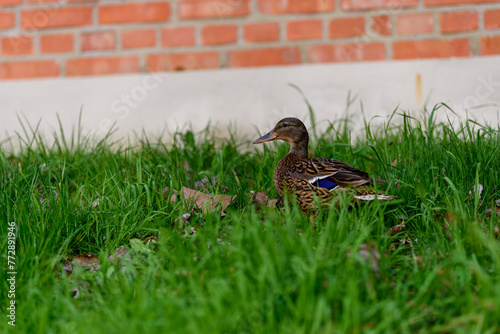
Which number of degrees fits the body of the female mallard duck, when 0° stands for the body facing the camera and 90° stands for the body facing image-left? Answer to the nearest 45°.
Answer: approximately 90°

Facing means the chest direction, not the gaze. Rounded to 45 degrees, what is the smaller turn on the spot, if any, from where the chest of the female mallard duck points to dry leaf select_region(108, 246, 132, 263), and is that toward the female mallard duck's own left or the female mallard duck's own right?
approximately 45° to the female mallard duck's own left

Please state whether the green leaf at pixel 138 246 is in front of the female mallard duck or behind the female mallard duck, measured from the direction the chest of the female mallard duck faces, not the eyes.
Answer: in front

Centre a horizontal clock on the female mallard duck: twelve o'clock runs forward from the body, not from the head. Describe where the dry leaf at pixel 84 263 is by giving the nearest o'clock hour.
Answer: The dry leaf is roughly at 11 o'clock from the female mallard duck.

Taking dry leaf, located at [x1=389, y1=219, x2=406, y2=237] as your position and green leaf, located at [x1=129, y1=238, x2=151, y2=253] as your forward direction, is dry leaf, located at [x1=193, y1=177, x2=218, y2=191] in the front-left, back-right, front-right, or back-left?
front-right
